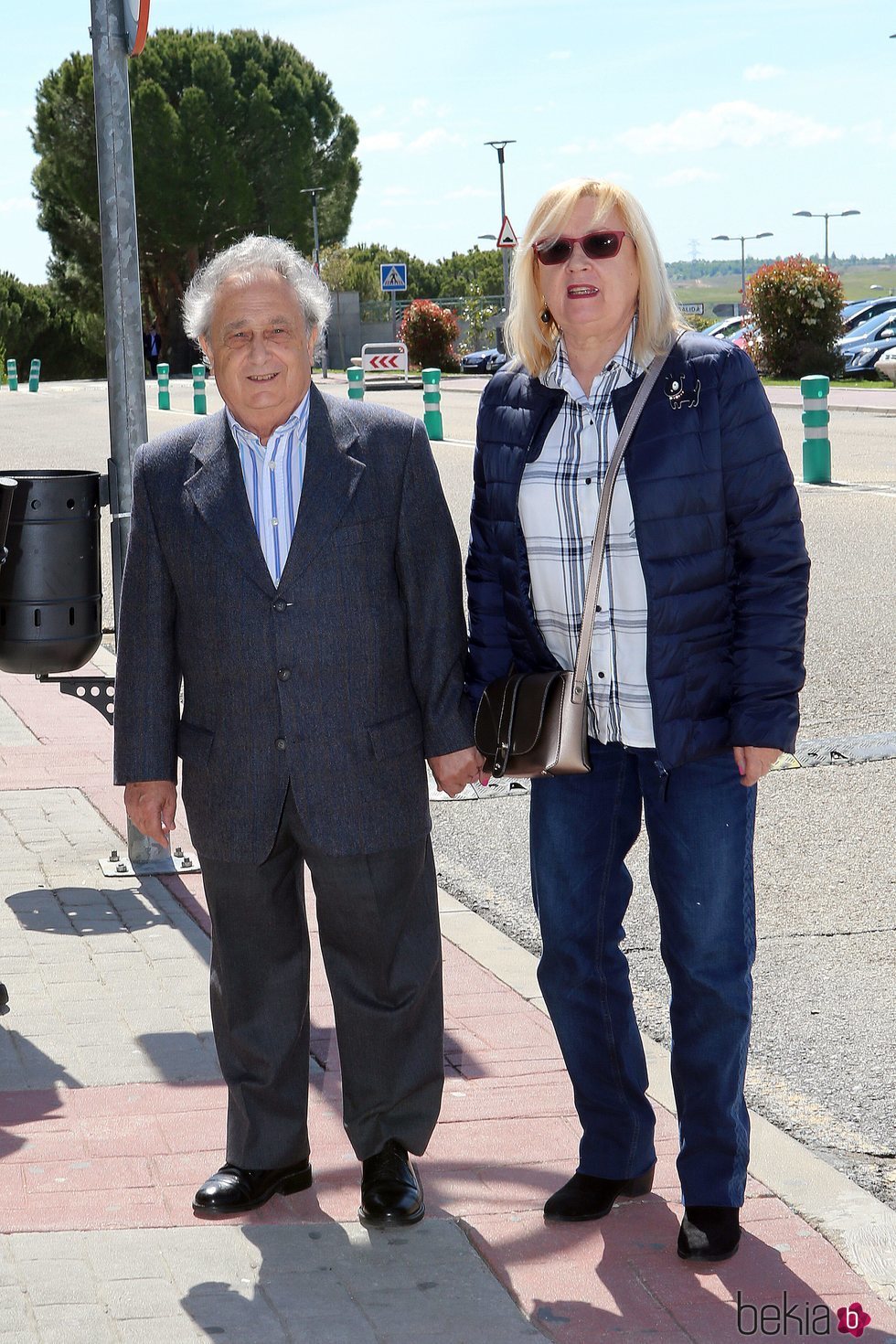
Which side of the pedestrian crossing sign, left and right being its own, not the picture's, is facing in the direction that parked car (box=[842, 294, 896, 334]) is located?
left

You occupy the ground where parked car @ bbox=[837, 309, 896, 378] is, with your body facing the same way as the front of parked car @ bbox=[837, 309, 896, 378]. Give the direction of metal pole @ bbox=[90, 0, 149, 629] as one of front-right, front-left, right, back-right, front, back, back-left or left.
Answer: front-left

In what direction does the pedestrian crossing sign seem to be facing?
toward the camera

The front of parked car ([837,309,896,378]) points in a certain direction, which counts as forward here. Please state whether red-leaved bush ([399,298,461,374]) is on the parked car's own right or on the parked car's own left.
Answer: on the parked car's own right

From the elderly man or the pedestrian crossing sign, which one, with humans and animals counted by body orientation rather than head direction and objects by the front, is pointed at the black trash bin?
the pedestrian crossing sign

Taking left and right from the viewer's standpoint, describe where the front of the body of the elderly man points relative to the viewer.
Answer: facing the viewer

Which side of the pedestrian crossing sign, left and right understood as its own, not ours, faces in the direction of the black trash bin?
front

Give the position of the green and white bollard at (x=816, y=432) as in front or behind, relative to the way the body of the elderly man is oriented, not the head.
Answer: behind

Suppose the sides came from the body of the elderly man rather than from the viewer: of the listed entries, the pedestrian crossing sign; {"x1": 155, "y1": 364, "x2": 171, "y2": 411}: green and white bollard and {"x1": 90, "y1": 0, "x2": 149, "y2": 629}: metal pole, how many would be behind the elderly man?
3

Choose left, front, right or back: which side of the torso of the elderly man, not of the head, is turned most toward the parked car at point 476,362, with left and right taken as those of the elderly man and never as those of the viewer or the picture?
back

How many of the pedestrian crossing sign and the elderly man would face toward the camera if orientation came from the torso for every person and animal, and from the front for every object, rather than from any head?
2

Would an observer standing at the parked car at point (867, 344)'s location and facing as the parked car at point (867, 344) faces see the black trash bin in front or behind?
in front

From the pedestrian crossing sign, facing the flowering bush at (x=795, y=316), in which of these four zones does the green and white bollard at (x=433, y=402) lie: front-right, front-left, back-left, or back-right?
front-right

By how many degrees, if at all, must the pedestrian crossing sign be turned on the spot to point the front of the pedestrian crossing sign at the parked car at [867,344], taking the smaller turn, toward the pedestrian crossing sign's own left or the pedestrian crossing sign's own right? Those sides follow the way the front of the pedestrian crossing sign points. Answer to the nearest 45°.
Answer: approximately 45° to the pedestrian crossing sign's own left

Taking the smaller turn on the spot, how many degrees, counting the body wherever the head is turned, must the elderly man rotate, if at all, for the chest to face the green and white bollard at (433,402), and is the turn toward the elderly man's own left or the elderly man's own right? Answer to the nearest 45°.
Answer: approximately 180°
